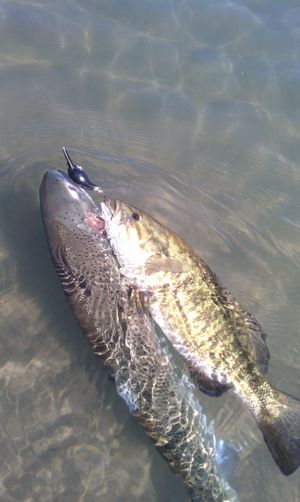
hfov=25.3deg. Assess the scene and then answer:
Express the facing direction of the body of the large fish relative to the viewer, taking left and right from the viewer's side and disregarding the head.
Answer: facing away from the viewer and to the left of the viewer
